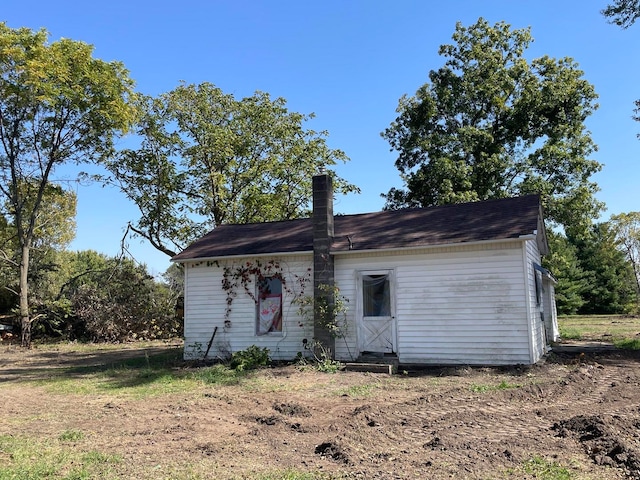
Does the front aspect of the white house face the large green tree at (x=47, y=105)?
no

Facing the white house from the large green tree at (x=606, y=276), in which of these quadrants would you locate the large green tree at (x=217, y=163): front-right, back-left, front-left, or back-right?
front-right

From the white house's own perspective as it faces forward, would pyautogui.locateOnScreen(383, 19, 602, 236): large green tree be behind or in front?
behind

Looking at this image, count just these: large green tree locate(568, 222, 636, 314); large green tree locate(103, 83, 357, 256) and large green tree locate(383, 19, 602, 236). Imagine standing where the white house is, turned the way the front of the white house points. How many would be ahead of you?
0

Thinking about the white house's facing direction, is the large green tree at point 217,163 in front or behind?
behind

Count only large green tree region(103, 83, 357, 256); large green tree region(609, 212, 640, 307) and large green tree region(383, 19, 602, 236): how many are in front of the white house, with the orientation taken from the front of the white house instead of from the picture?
0

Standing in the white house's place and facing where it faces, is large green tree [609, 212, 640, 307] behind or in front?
behind

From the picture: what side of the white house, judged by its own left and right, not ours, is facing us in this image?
front

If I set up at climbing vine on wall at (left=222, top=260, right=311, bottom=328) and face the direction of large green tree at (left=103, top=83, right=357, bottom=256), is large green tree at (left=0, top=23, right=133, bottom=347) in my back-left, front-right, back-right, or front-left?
front-left

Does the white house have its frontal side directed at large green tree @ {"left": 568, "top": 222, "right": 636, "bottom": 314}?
no
